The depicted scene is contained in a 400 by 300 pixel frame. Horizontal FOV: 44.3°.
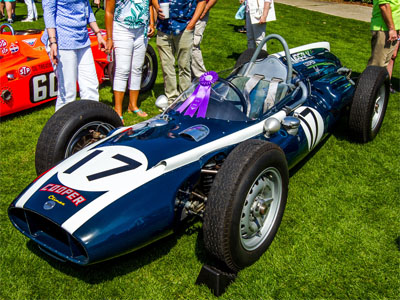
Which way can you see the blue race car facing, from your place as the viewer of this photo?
facing the viewer and to the left of the viewer

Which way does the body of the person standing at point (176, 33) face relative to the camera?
toward the camera

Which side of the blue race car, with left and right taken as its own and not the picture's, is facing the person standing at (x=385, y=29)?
back

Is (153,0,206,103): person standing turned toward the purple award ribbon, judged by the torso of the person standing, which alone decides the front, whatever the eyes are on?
yes

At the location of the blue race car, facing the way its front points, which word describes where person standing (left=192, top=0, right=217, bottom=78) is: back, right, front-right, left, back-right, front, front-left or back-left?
back-right

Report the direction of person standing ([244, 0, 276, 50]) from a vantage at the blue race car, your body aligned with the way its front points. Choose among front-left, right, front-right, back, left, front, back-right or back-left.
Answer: back-right

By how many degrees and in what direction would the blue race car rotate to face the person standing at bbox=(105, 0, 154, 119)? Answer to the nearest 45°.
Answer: approximately 135° to its right

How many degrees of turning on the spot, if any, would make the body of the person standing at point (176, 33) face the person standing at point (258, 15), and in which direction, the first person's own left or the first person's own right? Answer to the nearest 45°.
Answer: approximately 135° to the first person's own left

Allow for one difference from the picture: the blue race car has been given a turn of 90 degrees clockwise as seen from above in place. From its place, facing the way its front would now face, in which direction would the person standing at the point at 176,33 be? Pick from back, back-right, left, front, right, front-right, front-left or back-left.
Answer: front-right
